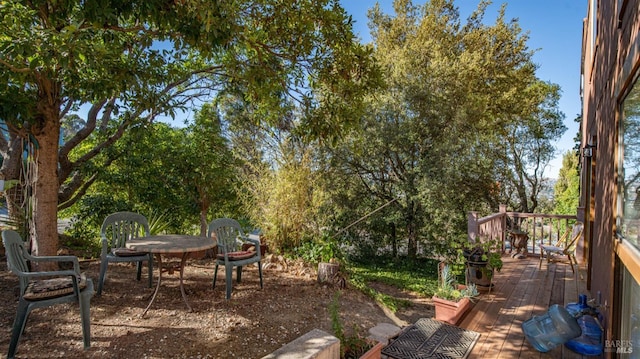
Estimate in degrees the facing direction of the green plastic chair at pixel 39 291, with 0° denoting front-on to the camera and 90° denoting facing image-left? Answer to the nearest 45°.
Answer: approximately 270°

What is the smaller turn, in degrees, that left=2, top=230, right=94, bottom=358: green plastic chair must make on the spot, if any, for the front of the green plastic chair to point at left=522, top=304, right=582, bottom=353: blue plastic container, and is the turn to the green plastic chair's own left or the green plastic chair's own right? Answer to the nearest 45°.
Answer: approximately 45° to the green plastic chair's own right

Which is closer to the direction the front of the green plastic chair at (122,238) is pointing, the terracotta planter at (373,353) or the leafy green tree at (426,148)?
the terracotta planter

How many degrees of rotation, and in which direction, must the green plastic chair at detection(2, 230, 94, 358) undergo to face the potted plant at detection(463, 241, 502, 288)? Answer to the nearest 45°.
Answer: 0° — it already faces it

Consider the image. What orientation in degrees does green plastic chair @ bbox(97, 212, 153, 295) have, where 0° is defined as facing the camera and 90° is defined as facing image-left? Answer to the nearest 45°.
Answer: approximately 315°
